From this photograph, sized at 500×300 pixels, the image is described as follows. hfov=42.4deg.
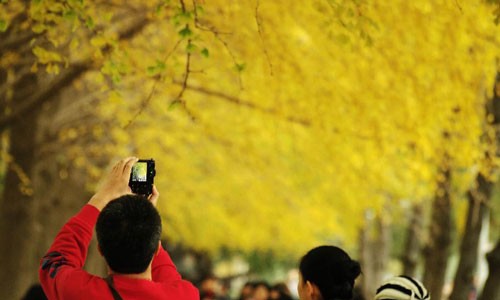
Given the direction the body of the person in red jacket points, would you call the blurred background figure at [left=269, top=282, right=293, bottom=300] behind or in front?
in front

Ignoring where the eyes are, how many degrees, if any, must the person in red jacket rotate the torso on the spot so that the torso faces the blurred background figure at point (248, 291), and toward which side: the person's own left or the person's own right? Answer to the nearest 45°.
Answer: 0° — they already face them

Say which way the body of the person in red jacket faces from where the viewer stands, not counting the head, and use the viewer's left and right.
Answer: facing away from the viewer

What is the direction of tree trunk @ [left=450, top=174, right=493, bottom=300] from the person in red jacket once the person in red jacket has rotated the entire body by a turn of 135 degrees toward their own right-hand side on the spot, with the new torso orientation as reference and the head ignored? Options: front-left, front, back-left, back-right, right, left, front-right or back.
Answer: left

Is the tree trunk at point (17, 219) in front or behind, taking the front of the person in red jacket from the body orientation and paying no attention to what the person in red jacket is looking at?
in front

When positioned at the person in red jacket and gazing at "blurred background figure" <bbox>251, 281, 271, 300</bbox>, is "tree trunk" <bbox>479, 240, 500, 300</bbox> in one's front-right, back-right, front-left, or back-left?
front-right

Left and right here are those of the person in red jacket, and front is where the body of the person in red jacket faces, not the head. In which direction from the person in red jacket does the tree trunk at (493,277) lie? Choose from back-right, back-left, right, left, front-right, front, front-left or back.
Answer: front-right

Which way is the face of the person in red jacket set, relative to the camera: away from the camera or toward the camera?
away from the camera
